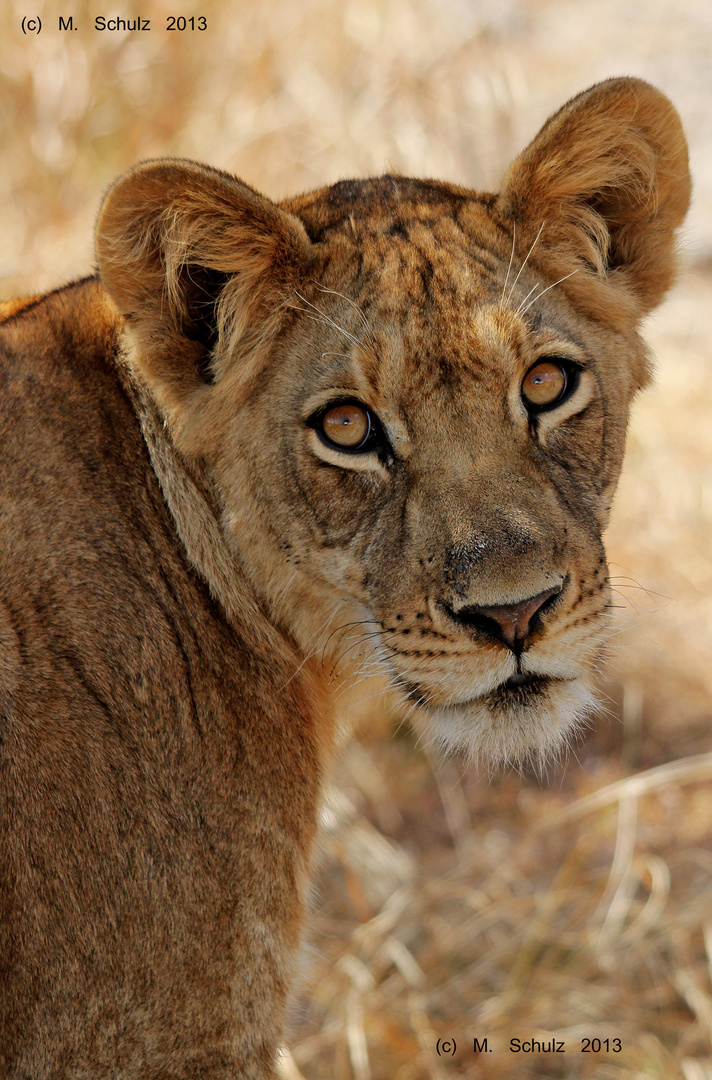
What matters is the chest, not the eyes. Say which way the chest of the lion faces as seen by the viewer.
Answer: to the viewer's right
